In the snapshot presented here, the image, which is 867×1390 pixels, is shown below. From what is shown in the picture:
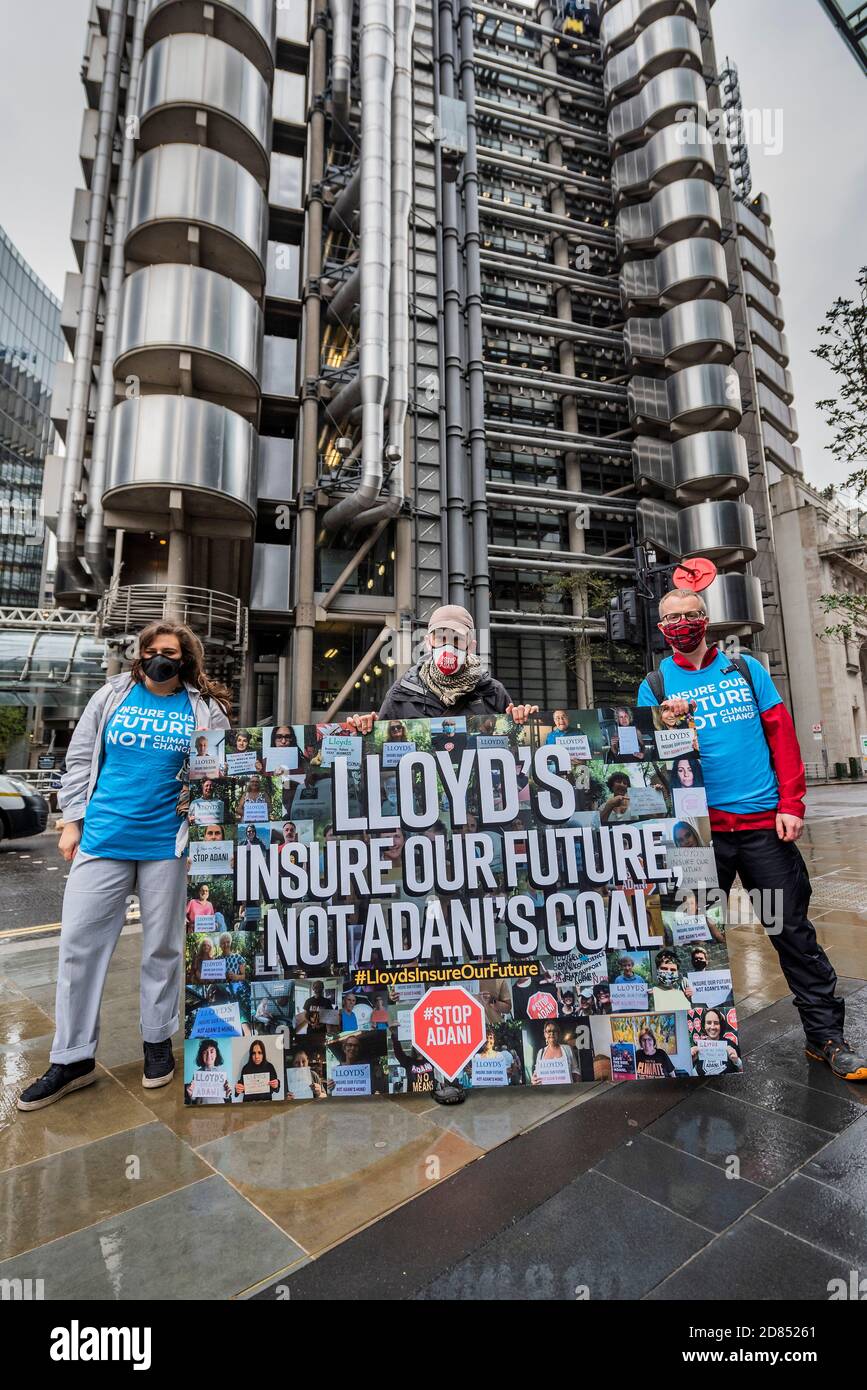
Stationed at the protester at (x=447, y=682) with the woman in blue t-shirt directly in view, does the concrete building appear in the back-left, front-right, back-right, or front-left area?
back-right

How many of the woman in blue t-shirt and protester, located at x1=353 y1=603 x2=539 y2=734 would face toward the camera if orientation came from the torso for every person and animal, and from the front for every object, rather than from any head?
2

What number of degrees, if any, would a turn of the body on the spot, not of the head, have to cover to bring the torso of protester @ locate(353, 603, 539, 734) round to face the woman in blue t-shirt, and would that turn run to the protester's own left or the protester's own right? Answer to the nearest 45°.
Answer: approximately 90° to the protester's own right

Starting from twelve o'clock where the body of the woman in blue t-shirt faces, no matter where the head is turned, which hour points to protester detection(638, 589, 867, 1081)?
The protester is roughly at 10 o'clock from the woman in blue t-shirt.

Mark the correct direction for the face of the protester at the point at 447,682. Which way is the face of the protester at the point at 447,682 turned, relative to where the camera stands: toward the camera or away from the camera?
toward the camera

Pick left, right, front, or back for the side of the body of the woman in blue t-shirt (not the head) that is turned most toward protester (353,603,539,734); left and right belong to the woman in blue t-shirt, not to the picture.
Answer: left

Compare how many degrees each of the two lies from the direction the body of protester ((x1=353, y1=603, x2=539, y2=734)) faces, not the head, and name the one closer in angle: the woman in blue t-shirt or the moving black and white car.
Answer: the woman in blue t-shirt

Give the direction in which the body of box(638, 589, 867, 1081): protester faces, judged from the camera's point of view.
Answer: toward the camera

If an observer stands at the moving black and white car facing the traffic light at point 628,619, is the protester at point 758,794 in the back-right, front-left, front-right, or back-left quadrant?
front-right

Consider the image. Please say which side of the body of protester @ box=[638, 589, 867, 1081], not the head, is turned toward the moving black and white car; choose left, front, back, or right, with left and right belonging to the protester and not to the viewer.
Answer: right

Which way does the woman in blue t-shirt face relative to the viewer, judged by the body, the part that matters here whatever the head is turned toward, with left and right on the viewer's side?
facing the viewer

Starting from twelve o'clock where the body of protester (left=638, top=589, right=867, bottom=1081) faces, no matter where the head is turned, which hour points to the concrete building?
The concrete building is roughly at 6 o'clock from the protester.

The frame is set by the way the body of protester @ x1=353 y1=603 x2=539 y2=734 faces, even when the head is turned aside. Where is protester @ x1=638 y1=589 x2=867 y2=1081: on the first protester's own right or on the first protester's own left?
on the first protester's own left

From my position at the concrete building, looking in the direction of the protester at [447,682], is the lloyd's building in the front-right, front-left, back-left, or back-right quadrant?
front-right

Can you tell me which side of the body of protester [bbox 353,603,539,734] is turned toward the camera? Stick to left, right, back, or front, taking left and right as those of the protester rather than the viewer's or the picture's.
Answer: front

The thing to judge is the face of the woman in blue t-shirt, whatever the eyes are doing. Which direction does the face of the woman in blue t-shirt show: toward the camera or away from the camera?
toward the camera
